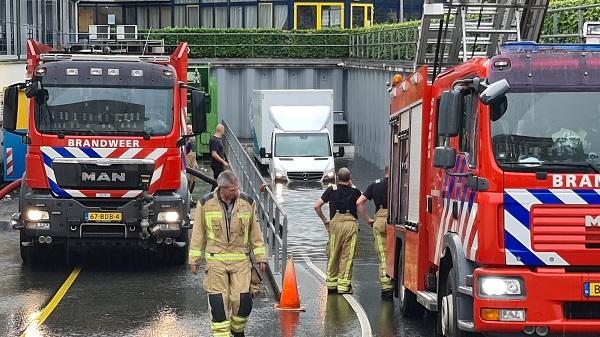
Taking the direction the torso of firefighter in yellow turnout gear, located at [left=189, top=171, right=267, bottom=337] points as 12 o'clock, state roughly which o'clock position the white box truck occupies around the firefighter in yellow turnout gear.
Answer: The white box truck is roughly at 6 o'clock from the firefighter in yellow turnout gear.

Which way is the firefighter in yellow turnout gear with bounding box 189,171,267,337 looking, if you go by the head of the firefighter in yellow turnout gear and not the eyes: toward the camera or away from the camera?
toward the camera

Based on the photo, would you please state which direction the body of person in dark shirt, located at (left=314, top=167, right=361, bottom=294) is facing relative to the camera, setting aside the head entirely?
away from the camera

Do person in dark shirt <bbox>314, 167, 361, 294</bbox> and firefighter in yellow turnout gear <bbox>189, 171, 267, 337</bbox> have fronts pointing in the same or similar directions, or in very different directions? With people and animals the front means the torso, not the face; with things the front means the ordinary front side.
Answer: very different directions

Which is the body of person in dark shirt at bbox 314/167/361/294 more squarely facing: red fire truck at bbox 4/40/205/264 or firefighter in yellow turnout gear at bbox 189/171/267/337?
the red fire truck

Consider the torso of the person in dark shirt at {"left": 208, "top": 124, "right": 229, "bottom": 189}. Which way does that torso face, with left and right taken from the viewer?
facing to the right of the viewer

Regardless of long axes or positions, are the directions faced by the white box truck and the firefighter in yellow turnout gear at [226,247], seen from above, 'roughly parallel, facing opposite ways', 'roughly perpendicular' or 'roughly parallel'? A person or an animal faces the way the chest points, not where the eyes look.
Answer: roughly parallel

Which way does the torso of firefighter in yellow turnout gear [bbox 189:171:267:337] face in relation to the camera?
toward the camera

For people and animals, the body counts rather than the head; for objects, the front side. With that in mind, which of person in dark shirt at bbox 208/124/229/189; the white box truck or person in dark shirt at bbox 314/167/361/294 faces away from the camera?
person in dark shirt at bbox 314/167/361/294

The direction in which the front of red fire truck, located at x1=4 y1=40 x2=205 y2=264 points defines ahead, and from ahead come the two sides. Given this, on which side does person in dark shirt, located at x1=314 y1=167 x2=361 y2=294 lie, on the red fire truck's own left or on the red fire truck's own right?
on the red fire truck's own left

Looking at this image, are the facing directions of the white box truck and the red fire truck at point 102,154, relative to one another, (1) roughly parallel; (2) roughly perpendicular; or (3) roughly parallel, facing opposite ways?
roughly parallel

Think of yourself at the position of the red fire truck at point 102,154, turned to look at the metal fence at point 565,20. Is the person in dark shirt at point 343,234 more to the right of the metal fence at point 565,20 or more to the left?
right

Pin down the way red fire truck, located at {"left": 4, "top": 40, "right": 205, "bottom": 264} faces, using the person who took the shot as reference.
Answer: facing the viewer

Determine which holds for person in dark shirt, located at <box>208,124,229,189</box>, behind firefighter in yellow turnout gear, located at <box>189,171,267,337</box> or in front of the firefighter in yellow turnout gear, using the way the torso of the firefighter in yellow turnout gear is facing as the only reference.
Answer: behind

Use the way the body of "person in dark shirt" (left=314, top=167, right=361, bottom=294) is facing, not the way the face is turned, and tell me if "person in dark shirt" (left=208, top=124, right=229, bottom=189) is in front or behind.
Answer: in front

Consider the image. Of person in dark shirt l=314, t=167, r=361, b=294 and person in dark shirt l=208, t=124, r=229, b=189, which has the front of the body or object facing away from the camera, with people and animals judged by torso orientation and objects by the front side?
person in dark shirt l=314, t=167, r=361, b=294

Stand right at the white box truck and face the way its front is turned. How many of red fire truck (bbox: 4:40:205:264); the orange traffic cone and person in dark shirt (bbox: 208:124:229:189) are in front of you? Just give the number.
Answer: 3
